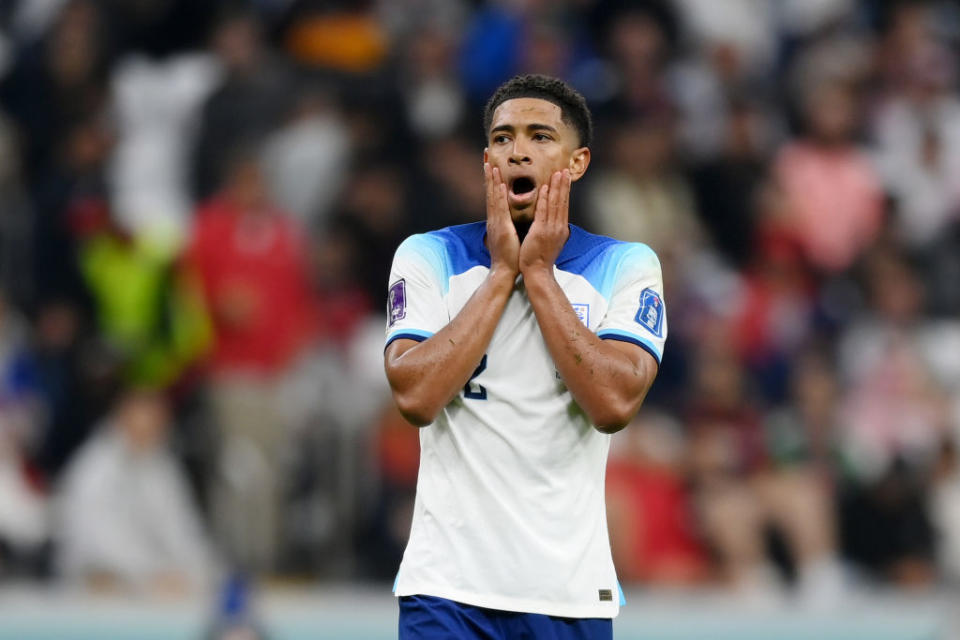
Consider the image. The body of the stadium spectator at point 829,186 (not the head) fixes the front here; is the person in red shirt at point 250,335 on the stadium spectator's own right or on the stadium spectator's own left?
on the stadium spectator's own right

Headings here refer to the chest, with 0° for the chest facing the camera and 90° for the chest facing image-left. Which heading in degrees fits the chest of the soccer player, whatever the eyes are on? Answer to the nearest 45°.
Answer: approximately 0°

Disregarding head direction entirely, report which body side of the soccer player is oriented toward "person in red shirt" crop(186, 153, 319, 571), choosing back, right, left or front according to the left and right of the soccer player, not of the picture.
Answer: back

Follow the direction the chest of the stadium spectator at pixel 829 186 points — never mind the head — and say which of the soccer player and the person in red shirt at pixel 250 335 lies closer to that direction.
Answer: the soccer player

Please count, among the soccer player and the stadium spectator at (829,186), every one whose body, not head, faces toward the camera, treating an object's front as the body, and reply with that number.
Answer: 2

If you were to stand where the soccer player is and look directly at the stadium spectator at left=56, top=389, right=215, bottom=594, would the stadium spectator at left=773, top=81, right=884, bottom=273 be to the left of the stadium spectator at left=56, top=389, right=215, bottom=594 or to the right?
right

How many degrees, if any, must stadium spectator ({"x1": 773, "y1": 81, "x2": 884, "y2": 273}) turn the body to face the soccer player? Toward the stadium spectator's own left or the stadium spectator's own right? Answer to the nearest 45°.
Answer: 0° — they already face them

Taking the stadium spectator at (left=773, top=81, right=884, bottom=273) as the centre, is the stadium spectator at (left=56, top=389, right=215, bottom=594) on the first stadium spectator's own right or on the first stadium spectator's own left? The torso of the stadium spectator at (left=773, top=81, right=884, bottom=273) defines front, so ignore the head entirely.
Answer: on the first stadium spectator's own right
